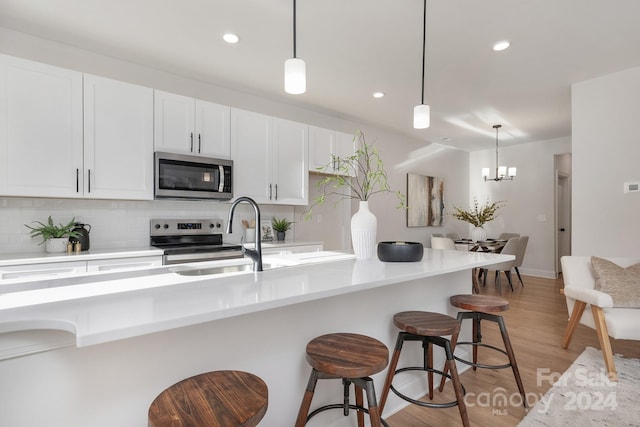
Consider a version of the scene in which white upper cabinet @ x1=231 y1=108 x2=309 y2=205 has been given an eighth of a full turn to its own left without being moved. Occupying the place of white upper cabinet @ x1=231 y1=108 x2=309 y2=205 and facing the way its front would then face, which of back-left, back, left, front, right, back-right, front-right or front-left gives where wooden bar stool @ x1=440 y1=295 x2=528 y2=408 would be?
front-right

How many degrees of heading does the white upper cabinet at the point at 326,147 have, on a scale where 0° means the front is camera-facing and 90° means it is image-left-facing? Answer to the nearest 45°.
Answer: approximately 315°

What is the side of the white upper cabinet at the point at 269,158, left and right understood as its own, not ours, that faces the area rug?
front

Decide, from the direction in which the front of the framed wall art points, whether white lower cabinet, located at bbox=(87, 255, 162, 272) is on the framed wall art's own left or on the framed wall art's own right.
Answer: on the framed wall art's own right

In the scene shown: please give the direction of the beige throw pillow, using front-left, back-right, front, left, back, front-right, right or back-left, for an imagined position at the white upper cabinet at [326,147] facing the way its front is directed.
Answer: front

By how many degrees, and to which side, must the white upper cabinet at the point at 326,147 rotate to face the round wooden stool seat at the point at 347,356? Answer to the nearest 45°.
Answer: approximately 45° to its right

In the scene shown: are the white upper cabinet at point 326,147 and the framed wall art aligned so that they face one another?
no

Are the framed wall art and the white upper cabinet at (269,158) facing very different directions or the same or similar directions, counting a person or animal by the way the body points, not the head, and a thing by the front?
same or similar directions

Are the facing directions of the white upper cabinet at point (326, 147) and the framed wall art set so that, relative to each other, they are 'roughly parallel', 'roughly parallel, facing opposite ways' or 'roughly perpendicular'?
roughly parallel

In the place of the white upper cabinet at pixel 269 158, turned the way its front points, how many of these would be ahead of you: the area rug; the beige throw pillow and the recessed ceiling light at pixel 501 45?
3

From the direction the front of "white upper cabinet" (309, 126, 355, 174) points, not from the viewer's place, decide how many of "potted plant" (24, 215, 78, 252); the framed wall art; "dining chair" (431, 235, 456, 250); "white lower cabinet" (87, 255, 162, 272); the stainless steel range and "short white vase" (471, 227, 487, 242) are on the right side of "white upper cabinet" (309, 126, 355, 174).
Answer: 3

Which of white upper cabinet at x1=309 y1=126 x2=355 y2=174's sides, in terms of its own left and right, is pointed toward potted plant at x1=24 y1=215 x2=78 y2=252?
right

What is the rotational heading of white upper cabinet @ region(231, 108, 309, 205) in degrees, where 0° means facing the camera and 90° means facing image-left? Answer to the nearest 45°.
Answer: approximately 315°

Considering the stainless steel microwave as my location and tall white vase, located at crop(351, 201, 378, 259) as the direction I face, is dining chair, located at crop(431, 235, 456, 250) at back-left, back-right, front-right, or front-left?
front-left
